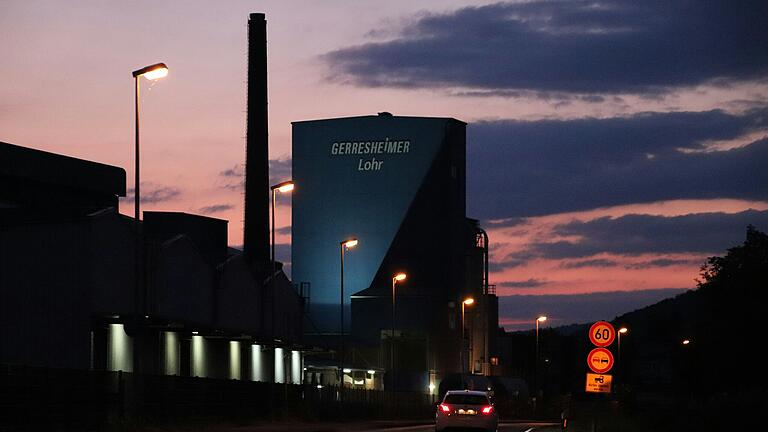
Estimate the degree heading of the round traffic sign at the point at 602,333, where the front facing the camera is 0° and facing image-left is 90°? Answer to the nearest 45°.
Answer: approximately 0°

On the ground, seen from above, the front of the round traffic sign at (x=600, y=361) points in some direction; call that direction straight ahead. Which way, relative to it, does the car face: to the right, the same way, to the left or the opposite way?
the opposite way

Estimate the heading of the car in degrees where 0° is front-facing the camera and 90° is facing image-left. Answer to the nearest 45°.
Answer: approximately 180°

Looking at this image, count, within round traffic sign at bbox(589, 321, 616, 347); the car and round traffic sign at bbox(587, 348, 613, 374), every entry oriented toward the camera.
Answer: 2

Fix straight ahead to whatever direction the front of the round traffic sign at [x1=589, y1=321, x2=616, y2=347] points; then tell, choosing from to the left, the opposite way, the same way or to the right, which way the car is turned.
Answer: the opposite way
